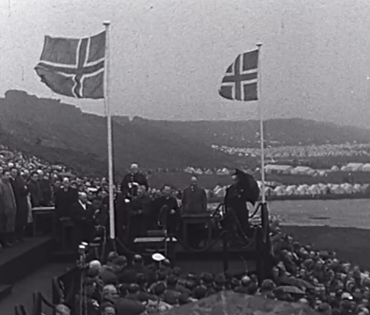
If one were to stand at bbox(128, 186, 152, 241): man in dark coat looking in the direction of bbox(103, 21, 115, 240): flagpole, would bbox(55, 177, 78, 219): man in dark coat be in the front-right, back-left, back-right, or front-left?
front-right

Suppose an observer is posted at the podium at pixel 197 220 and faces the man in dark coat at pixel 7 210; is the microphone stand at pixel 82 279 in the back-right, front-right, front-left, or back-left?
front-left

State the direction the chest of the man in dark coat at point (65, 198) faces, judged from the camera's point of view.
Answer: toward the camera

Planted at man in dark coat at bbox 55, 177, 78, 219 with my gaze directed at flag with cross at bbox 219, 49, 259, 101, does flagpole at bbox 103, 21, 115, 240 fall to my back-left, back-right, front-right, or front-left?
front-right

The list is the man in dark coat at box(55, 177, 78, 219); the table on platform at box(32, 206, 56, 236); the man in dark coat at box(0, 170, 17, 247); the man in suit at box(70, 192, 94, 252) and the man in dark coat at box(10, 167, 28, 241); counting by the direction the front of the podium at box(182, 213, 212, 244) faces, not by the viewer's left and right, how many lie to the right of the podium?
5

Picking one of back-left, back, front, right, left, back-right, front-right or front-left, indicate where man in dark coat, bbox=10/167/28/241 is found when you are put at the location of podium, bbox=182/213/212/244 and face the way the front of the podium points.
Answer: right

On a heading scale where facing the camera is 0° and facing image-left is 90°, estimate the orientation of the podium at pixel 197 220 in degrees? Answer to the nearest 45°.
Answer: approximately 0°

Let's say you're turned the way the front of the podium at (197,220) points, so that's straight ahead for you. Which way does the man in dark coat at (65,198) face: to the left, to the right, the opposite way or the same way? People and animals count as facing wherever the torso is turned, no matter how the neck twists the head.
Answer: the same way

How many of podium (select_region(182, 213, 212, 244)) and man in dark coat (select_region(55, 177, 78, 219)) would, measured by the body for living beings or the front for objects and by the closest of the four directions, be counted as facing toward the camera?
2

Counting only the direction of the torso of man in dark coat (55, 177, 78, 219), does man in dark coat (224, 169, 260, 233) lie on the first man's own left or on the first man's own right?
on the first man's own left

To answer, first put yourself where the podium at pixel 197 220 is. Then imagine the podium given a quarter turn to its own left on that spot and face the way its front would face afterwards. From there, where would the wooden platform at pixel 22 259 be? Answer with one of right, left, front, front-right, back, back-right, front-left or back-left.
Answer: back
